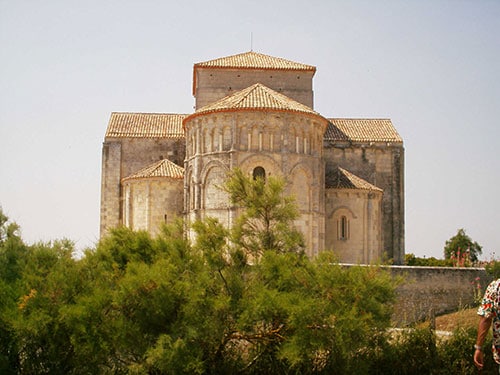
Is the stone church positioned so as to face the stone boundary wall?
no

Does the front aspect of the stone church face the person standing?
no

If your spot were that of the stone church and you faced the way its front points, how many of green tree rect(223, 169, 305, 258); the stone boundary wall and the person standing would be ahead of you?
0

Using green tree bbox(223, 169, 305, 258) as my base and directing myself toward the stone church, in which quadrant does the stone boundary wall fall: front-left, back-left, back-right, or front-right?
front-right

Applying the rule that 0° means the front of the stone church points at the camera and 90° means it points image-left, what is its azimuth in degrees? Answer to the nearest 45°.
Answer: approximately 180°

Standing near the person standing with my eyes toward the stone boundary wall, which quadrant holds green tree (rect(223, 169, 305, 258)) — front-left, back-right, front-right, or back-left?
front-left

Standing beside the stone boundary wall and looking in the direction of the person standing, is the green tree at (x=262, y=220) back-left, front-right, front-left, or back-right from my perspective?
front-right

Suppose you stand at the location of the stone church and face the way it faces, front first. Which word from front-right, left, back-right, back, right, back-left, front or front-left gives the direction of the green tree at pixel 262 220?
back
